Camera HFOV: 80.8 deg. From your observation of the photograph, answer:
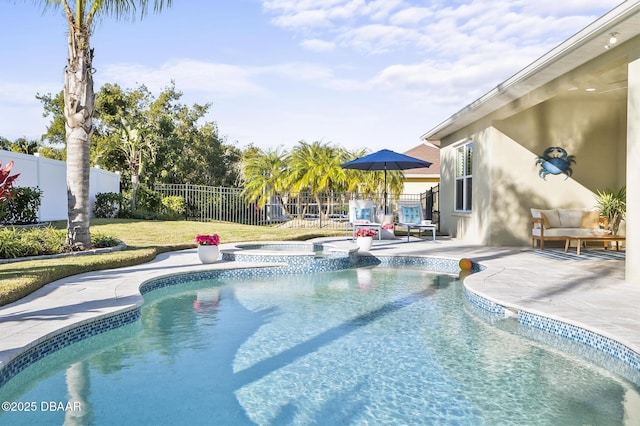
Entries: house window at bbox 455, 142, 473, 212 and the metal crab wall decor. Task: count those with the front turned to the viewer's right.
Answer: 0

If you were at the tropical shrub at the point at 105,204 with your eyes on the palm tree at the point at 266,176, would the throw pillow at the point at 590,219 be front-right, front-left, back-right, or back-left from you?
front-right

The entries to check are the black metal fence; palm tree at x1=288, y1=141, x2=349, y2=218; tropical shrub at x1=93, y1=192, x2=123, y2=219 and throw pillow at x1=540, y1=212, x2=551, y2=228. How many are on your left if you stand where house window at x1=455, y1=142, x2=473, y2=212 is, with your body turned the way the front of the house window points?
1

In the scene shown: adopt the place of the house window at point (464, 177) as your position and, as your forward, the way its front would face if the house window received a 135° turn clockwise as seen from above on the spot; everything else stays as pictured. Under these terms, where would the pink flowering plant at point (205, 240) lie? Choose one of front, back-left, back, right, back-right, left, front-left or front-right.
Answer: back-left

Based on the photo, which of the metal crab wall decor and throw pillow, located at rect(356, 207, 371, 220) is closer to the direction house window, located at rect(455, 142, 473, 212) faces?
the throw pillow

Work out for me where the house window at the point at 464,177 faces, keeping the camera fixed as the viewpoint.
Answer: facing the viewer and to the left of the viewer

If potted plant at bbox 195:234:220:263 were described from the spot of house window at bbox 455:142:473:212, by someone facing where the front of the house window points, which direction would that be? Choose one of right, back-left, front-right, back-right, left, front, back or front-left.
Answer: front

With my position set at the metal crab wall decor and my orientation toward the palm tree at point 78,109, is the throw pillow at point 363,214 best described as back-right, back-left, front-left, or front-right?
front-right

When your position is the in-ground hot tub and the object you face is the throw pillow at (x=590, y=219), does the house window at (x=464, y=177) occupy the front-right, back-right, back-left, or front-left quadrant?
front-left

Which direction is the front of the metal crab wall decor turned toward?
toward the camera

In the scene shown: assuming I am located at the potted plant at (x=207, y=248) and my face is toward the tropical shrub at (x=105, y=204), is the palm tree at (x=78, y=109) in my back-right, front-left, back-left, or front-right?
front-left

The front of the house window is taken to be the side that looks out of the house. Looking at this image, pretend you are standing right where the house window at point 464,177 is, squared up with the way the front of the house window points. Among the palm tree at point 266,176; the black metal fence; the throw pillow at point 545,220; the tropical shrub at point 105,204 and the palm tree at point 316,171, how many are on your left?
1

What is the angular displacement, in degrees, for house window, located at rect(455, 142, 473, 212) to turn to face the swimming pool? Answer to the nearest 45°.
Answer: approximately 45° to its left

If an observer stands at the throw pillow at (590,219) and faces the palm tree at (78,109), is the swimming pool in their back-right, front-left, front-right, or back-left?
front-left

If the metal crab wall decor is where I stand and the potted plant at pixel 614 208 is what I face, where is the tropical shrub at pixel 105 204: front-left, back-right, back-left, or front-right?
back-right

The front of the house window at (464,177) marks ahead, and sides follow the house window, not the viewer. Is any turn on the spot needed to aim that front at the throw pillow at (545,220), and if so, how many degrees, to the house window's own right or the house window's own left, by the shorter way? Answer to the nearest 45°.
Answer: approximately 90° to the house window's own left
